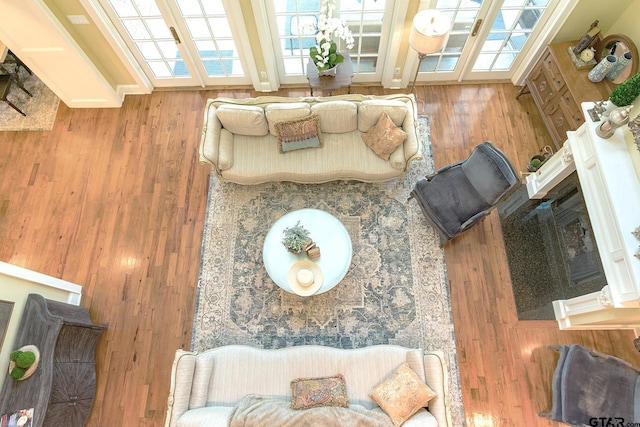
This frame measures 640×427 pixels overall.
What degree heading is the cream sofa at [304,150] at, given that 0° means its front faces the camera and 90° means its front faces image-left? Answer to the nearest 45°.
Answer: approximately 0°

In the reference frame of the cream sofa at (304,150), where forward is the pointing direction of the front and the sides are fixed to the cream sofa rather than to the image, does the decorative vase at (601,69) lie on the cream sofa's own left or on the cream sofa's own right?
on the cream sofa's own left

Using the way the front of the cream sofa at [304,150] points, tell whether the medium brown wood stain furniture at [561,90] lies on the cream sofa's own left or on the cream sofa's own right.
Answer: on the cream sofa's own left

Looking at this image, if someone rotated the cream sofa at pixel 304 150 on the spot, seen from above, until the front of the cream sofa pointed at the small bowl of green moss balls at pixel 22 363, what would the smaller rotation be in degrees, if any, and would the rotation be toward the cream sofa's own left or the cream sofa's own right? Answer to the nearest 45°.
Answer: approximately 90° to the cream sofa's own right

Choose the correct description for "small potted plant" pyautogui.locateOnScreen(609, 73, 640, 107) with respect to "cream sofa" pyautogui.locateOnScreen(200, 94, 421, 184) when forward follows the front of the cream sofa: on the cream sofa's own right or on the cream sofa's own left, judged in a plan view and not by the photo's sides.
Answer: on the cream sofa's own left
